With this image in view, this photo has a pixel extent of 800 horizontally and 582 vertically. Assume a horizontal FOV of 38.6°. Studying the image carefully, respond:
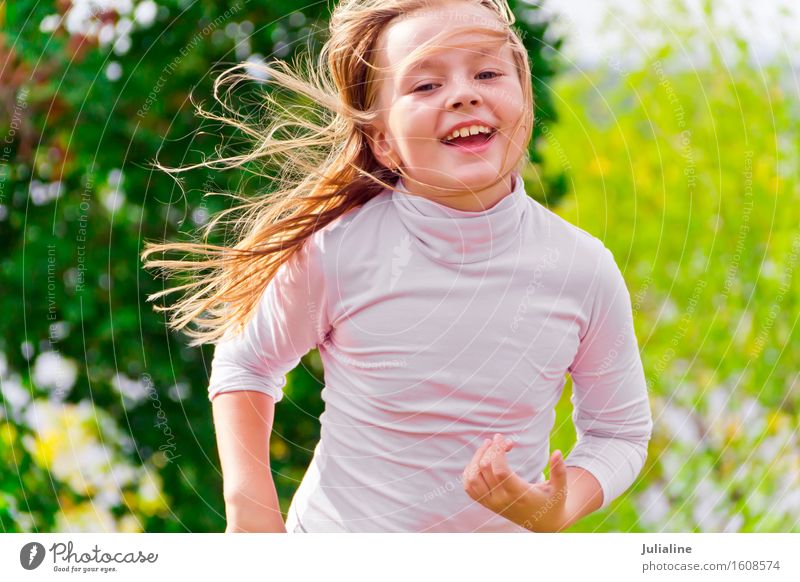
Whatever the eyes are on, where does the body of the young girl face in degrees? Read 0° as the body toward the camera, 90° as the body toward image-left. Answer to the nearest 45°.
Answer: approximately 0°
